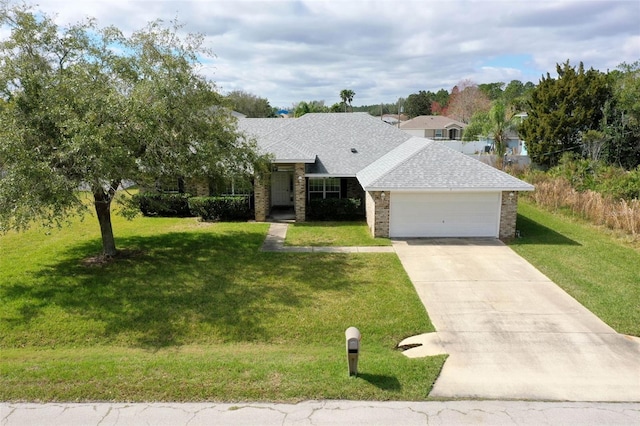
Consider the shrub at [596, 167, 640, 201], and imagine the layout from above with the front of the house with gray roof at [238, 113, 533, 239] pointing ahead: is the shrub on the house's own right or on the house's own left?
on the house's own left

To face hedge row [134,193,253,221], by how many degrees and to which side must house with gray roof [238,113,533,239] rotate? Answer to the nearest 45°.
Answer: approximately 90° to its right

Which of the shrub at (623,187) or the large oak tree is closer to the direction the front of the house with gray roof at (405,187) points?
the large oak tree

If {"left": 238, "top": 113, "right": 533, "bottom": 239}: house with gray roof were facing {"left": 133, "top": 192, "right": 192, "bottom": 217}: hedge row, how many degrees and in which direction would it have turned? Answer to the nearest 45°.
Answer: approximately 90° to its right

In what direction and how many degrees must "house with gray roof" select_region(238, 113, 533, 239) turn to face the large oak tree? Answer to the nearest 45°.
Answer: approximately 45° to its right

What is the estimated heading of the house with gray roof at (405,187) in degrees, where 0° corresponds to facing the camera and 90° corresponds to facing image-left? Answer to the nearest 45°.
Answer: approximately 0°

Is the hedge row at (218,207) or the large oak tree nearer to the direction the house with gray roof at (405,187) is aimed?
the large oak tree

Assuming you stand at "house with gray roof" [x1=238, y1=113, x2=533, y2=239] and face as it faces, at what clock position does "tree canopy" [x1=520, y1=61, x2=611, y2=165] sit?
The tree canopy is roughly at 7 o'clock from the house with gray roof.
